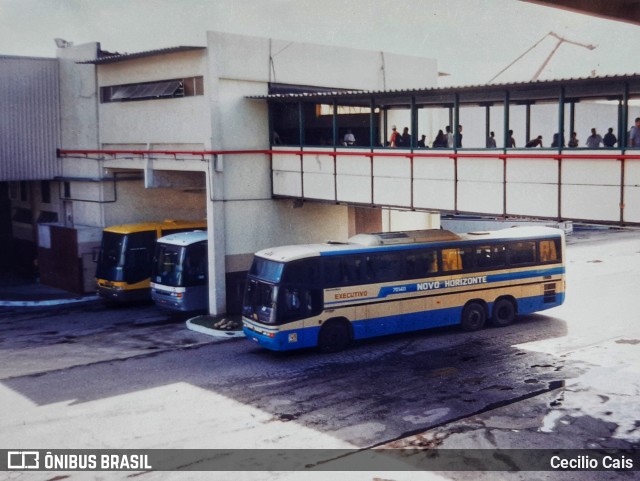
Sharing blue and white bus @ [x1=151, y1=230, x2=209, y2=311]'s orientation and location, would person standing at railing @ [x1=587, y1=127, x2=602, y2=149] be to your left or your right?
on your left

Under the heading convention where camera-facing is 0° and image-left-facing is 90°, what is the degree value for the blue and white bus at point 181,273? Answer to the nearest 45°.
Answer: approximately 45°

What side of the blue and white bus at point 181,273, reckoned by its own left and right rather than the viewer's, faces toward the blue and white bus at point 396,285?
left

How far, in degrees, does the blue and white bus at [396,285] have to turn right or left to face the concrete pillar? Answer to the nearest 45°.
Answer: approximately 90° to its right

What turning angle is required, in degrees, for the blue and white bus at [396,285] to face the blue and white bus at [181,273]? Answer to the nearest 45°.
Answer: approximately 90° to its right

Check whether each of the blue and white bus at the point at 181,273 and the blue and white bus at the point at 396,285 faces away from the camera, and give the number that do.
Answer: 0

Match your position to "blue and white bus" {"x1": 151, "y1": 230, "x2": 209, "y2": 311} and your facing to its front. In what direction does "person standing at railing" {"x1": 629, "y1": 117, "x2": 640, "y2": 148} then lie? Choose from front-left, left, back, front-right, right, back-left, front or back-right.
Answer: left

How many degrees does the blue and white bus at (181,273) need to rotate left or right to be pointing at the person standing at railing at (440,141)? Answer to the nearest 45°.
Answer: approximately 90° to its left
